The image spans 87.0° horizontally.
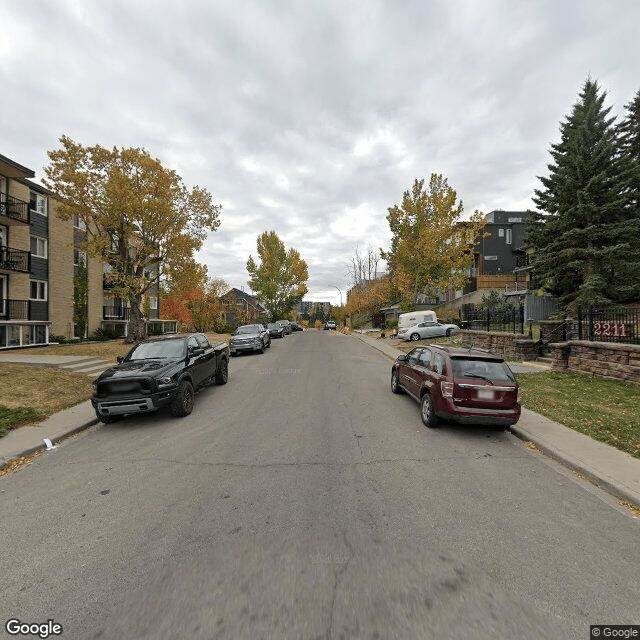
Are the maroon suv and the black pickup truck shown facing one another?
no

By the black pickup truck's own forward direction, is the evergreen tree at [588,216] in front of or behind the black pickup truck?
behind

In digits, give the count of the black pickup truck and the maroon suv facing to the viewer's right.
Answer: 0

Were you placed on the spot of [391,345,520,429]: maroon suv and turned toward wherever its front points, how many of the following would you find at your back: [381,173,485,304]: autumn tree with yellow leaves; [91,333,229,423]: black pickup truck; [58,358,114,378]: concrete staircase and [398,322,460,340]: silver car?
0

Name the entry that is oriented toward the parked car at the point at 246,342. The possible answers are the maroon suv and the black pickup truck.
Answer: the maroon suv

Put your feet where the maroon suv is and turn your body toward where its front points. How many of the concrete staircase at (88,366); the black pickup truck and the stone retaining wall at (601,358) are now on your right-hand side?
1

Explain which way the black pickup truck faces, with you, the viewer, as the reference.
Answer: facing the viewer and to the left of the viewer

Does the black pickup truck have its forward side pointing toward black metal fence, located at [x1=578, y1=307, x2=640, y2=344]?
no

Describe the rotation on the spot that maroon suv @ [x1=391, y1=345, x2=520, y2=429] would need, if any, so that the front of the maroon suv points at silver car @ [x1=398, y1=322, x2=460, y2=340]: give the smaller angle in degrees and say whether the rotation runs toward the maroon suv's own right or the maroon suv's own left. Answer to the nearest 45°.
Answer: approximately 45° to the maroon suv's own right

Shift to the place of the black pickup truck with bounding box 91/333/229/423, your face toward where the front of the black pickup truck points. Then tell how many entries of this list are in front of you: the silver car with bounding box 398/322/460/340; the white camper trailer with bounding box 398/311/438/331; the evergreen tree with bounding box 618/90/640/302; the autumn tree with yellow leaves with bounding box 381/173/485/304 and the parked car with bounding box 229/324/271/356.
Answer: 0

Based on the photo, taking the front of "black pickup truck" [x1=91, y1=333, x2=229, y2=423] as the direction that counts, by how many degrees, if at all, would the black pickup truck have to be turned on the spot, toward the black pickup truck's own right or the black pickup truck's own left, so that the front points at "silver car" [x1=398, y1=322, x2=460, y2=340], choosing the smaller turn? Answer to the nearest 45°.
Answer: approximately 180°

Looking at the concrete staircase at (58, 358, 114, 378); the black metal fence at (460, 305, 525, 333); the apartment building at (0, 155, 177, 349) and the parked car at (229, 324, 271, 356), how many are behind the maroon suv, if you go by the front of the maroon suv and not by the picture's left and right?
0

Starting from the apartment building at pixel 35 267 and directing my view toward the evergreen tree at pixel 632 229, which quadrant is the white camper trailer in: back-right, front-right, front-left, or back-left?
front-left

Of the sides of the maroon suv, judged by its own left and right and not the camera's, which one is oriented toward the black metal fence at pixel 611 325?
right

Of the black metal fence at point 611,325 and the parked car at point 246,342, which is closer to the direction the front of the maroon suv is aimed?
the parked car

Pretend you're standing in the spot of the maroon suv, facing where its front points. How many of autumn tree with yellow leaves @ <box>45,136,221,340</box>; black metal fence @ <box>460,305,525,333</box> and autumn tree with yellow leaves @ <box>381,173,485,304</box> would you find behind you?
0

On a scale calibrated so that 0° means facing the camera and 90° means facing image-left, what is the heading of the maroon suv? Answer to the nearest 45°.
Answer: approximately 135°

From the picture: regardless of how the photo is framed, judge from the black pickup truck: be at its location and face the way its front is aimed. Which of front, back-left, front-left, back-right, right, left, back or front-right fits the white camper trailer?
back

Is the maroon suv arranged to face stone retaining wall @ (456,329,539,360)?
no

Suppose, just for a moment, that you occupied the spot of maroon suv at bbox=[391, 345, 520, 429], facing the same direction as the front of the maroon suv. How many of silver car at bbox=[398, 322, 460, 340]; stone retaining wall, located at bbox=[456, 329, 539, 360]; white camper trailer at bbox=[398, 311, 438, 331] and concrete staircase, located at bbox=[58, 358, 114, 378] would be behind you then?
0

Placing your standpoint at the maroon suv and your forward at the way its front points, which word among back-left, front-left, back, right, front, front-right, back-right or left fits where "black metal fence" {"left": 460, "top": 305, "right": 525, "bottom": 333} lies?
front-right

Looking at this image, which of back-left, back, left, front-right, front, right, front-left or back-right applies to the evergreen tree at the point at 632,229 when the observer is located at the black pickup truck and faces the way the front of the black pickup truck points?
back-left

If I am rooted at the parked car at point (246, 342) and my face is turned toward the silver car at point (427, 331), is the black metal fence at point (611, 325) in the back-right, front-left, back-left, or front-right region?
front-right

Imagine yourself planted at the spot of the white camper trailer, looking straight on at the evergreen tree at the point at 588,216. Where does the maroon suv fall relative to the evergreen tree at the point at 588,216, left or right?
right

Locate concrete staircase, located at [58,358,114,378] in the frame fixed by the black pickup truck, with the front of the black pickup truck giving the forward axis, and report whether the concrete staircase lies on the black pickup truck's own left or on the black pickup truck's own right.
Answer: on the black pickup truck's own right
